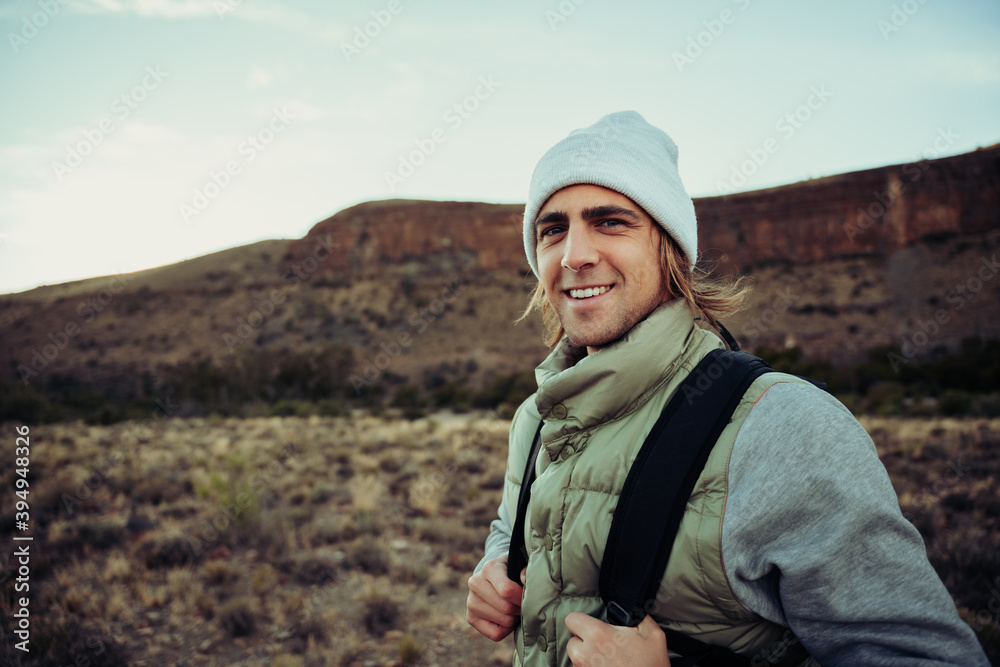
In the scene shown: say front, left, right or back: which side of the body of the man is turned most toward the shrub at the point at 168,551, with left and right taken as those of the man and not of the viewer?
right

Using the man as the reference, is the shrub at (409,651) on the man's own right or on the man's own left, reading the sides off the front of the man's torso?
on the man's own right

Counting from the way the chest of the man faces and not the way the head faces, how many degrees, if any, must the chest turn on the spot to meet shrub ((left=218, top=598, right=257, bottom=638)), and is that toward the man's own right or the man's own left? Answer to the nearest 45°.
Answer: approximately 90° to the man's own right

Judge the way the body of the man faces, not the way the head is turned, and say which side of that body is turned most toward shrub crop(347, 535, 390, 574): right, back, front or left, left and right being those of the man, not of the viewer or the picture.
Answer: right
